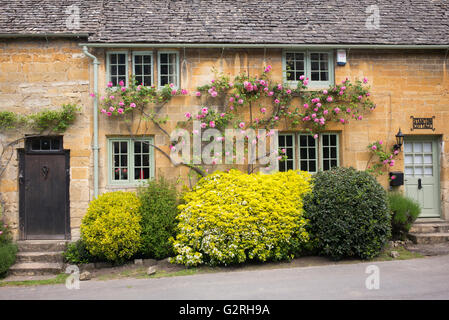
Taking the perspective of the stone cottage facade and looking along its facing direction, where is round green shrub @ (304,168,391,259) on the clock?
The round green shrub is roughly at 10 o'clock from the stone cottage facade.

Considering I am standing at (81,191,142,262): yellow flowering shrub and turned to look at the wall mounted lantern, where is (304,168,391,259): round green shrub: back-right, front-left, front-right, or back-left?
front-right

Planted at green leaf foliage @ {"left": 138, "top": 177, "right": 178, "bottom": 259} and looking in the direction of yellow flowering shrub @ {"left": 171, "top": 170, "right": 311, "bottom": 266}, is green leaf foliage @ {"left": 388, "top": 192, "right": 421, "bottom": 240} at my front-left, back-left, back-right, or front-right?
front-left

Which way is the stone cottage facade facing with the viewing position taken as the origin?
facing the viewer
